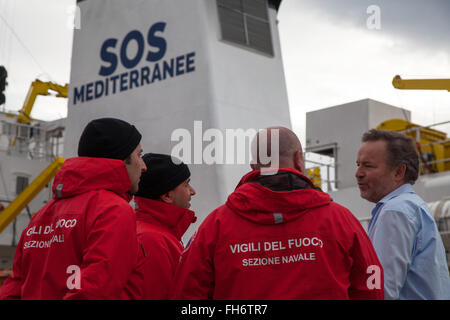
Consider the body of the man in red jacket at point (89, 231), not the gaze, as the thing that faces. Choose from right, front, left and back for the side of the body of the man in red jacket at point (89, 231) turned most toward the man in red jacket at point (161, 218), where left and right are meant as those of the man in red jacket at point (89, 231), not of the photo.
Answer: front

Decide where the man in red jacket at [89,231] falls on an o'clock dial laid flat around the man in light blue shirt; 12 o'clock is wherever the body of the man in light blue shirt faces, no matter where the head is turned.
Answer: The man in red jacket is roughly at 11 o'clock from the man in light blue shirt.

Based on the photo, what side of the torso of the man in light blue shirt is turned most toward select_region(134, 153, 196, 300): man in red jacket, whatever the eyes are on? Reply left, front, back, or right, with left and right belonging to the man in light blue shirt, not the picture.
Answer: front

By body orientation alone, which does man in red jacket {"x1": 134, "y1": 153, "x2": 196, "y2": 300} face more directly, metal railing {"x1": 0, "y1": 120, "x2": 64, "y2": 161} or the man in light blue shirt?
the man in light blue shirt

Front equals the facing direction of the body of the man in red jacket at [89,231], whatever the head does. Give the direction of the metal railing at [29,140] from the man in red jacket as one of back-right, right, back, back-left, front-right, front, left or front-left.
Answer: front-left

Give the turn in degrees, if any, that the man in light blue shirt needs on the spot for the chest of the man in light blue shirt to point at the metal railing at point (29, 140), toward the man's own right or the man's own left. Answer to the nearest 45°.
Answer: approximately 45° to the man's own right

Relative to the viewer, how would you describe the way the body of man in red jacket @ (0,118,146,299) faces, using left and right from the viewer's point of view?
facing away from the viewer and to the right of the viewer

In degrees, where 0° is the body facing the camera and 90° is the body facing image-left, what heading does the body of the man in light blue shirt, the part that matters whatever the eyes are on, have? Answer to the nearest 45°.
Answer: approximately 90°

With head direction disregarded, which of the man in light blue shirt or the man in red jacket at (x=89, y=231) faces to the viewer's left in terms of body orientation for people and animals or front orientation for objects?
the man in light blue shirt

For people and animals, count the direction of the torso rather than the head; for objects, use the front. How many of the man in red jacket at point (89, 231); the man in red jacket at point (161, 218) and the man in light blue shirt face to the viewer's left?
1

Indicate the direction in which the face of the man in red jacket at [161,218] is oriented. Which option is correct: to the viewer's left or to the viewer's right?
to the viewer's right
